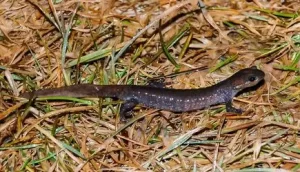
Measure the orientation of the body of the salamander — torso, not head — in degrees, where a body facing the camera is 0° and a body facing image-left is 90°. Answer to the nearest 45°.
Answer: approximately 270°
